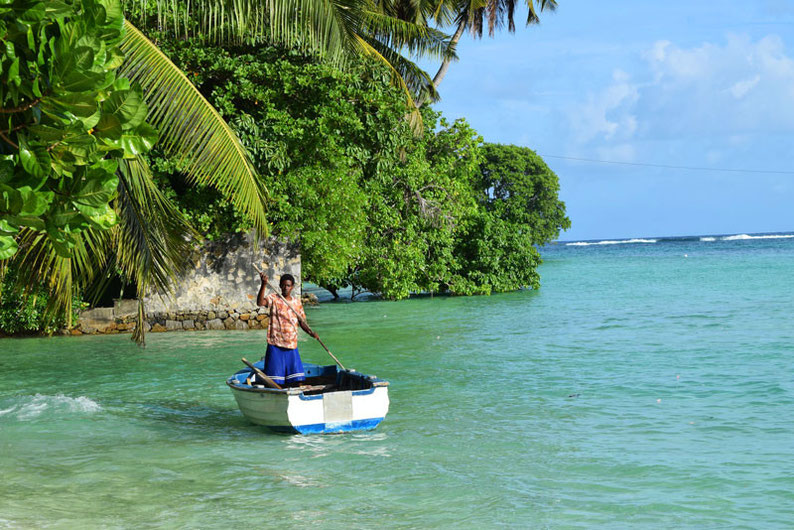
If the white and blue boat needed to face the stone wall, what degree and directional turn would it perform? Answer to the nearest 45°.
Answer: approximately 45° to its right

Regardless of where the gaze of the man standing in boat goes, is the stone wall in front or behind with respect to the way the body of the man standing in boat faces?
behind

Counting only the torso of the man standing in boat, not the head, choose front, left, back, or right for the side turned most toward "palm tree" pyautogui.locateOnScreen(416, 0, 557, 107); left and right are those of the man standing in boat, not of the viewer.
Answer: back

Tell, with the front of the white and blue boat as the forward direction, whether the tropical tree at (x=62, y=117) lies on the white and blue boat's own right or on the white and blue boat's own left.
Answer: on the white and blue boat's own left

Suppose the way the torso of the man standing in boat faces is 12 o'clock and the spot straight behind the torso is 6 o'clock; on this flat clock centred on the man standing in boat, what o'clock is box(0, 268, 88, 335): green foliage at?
The green foliage is roughly at 5 o'clock from the man standing in boat.

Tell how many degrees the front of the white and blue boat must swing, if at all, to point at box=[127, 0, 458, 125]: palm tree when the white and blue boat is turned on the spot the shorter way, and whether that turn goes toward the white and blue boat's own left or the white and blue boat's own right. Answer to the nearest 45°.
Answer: approximately 45° to the white and blue boat's own right

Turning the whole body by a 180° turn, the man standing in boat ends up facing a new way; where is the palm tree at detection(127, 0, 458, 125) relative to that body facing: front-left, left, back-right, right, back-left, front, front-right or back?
front

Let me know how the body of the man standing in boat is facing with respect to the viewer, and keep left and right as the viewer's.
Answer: facing the viewer

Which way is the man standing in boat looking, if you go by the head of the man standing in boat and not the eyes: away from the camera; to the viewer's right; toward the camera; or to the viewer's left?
toward the camera

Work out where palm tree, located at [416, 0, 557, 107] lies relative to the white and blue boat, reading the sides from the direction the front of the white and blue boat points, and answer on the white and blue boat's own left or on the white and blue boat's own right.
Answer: on the white and blue boat's own right

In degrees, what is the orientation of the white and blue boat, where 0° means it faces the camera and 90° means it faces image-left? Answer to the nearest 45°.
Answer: approximately 135°
